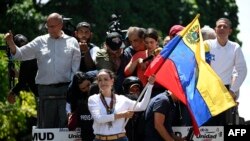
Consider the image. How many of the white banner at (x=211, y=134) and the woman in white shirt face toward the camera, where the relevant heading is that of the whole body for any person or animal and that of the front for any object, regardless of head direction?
2

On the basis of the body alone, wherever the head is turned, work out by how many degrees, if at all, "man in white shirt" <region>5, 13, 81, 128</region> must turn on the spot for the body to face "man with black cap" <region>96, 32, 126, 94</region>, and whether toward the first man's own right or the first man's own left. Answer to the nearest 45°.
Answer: approximately 90° to the first man's own left

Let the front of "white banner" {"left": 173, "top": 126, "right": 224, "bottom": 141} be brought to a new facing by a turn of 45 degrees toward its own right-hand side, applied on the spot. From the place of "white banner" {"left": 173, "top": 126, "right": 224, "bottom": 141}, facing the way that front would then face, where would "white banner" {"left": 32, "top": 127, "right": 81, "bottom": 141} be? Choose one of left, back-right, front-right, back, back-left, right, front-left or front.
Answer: front-right

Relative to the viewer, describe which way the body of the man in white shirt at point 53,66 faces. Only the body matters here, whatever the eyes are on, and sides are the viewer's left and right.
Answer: facing the viewer

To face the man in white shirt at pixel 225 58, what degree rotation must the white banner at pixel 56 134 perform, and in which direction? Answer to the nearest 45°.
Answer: approximately 90° to its left

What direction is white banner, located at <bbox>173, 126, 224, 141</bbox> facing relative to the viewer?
toward the camera

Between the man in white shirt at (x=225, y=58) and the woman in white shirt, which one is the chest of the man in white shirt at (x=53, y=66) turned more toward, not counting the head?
the woman in white shirt
